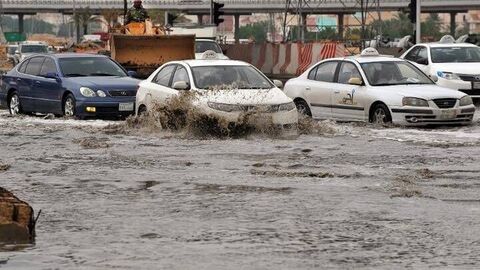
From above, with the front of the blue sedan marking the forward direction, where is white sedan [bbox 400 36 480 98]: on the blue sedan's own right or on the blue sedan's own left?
on the blue sedan's own left

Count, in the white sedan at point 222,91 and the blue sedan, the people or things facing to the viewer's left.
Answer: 0

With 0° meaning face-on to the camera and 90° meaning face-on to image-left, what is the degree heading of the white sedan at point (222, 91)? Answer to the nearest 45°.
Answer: approximately 315°

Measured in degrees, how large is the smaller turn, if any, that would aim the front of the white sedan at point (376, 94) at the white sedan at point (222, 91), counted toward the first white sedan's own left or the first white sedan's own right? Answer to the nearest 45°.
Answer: approximately 90° to the first white sedan's own right

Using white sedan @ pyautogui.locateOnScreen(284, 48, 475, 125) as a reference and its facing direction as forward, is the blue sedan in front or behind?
behind

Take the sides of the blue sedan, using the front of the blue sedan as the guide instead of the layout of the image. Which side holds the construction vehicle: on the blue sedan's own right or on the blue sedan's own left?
on the blue sedan's own left

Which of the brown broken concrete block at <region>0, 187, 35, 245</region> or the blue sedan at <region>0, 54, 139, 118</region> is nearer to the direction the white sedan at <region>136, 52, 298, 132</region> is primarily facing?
the brown broken concrete block

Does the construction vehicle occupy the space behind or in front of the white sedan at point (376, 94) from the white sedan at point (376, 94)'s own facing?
behind

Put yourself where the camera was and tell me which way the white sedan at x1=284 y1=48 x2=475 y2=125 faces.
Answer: facing the viewer and to the right of the viewer

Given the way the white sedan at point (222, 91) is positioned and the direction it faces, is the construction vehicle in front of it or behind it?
behind

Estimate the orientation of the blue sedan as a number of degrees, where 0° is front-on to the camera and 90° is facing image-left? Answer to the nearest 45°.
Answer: approximately 315°

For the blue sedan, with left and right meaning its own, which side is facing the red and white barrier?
left

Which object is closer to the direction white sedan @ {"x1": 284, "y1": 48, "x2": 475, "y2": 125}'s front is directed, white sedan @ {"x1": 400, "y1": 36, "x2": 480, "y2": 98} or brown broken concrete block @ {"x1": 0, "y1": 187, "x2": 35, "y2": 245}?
the brown broken concrete block

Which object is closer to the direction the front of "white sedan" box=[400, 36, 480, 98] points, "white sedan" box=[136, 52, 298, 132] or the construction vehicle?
the "white sedan" box=[136, 52, 298, 132]
